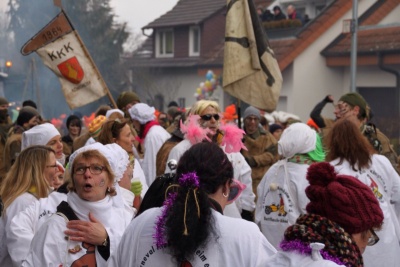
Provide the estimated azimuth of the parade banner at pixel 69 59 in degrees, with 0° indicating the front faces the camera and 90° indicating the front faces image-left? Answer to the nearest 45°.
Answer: approximately 0°

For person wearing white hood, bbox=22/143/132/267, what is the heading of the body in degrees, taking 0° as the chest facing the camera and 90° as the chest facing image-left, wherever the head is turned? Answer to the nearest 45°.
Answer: approximately 0°

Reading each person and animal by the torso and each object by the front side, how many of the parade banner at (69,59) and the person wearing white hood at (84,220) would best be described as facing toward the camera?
2

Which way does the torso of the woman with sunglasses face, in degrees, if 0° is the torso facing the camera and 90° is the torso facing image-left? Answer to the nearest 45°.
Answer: approximately 315°

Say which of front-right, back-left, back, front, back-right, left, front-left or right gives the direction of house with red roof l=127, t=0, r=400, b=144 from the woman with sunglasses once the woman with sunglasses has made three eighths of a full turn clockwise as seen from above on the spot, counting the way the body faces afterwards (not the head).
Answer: right

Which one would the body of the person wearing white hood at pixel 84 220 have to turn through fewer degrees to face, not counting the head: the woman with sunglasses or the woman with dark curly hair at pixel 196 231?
the woman with dark curly hair

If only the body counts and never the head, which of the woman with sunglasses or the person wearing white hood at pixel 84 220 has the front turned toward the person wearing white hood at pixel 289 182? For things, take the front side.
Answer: the woman with sunglasses

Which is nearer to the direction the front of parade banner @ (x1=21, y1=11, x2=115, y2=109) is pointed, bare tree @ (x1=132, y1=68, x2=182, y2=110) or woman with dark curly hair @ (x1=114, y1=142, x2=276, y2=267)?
the woman with dark curly hair

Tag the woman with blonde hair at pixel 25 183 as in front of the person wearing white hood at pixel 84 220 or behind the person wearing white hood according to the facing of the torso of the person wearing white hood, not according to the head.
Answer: behind

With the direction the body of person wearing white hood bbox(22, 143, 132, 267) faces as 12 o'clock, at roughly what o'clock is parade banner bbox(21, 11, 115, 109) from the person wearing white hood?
The parade banner is roughly at 6 o'clock from the person wearing white hood.

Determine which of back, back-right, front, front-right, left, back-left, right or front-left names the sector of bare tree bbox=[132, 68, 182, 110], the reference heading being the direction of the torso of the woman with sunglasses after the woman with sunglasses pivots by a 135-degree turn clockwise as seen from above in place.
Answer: right
